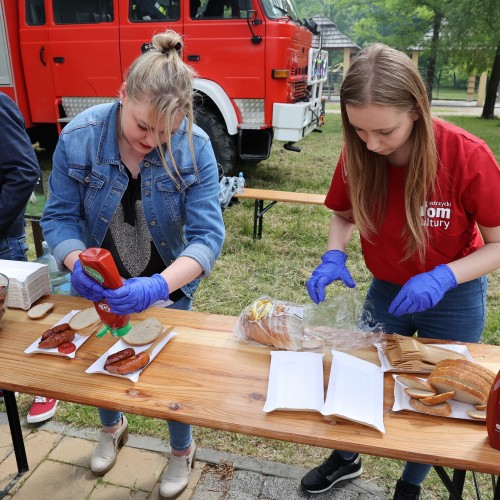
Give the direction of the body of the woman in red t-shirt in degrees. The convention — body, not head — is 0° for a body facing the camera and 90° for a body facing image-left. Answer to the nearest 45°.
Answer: approximately 45°

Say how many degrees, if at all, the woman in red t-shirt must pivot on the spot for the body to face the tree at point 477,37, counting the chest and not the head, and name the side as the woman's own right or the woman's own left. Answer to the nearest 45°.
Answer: approximately 135° to the woman's own right
